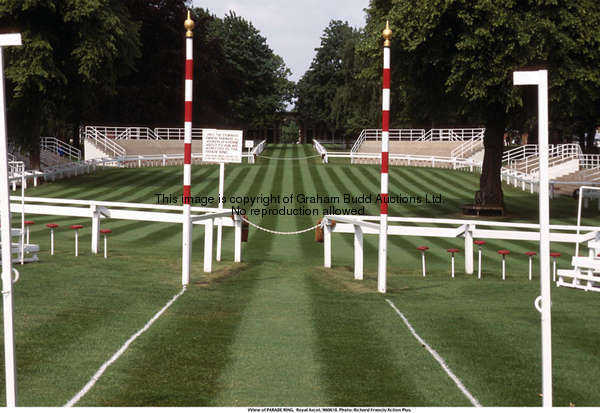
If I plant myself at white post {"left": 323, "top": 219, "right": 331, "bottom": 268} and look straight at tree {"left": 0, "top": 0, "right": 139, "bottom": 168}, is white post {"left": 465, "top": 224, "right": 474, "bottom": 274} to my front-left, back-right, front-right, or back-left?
back-right

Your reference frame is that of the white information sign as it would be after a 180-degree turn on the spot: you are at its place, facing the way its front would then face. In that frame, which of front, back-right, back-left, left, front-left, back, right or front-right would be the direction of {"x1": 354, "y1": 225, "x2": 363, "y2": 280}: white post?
right

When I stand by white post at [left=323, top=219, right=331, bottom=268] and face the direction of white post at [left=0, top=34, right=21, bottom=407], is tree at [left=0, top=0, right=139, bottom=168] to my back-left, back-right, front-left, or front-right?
back-right

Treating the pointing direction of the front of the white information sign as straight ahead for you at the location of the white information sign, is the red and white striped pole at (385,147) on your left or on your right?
on your left

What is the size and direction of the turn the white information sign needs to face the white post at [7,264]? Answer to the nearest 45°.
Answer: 0° — it already faces it

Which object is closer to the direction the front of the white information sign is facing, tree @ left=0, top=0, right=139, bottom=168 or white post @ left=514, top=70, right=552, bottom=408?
the white post

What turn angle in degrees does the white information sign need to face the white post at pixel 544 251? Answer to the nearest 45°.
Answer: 0° — it already faces it

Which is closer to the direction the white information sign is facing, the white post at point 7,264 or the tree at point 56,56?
the white post

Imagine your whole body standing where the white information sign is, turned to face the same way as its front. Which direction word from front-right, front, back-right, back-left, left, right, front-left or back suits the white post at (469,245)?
left

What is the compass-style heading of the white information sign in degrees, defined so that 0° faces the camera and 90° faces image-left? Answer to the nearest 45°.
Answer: approximately 0°

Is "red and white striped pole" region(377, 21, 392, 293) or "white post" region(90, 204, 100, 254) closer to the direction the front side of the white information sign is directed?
the red and white striped pole
